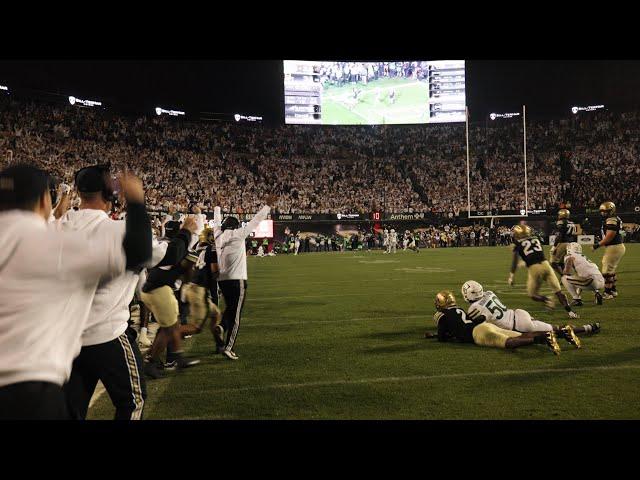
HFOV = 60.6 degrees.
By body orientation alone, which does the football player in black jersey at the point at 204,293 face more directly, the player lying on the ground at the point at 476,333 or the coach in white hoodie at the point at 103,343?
the player lying on the ground

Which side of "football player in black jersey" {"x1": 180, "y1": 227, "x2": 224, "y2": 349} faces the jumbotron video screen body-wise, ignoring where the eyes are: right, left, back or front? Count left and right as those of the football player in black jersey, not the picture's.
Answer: front

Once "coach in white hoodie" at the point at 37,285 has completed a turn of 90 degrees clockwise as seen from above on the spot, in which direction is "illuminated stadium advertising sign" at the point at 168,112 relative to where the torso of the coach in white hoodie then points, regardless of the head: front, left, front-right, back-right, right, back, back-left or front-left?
back-left

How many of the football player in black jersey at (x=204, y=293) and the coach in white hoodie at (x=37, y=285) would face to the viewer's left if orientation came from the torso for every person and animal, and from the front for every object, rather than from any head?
0

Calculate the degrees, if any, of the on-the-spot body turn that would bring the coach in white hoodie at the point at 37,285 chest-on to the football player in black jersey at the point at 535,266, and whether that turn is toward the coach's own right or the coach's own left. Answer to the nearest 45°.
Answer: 0° — they already face them

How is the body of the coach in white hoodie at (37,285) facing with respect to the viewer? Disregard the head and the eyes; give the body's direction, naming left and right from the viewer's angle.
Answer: facing away from the viewer and to the right of the viewer

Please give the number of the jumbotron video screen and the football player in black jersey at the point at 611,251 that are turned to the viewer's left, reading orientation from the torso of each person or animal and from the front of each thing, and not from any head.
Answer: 1

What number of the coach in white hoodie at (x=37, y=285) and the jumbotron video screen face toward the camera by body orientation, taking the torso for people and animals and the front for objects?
1

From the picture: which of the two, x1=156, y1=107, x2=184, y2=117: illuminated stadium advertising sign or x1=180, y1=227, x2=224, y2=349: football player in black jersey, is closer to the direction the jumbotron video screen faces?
the football player in black jersey

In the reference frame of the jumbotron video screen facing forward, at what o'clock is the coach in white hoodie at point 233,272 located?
The coach in white hoodie is roughly at 12 o'clock from the jumbotron video screen.

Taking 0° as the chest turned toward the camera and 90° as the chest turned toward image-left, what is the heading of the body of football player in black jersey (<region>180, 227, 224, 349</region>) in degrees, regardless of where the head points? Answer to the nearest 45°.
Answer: approximately 225°

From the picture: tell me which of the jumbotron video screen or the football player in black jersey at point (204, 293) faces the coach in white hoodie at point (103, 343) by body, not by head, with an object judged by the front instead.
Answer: the jumbotron video screen

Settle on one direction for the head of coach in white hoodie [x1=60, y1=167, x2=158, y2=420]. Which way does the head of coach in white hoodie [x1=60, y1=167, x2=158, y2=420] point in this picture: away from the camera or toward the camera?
away from the camera

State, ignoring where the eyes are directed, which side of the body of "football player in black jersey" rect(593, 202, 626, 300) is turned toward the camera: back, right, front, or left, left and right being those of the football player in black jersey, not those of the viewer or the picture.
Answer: left

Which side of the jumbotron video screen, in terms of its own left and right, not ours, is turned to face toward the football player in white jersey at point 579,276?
front
